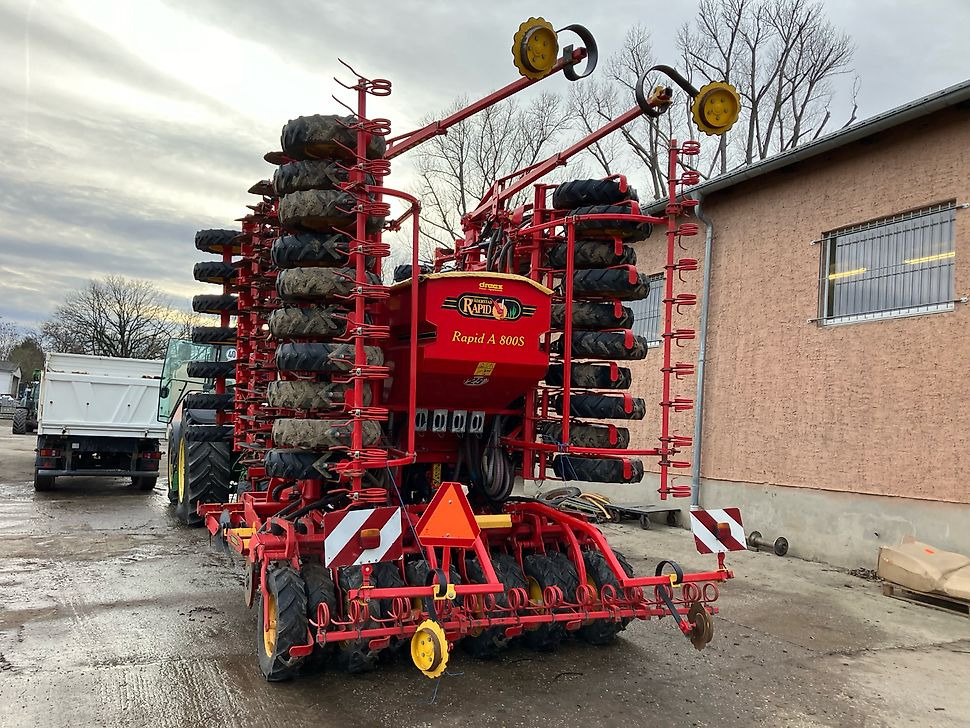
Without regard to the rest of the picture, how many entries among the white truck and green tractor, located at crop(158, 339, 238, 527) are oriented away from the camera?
2

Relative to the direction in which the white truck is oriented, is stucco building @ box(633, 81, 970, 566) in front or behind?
behind

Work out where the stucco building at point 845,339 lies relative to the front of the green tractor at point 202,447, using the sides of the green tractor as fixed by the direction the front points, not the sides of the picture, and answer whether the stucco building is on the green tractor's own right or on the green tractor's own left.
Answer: on the green tractor's own right

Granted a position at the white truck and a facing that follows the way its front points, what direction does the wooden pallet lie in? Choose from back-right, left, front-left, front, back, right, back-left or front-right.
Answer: back-right

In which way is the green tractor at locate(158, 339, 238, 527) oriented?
away from the camera

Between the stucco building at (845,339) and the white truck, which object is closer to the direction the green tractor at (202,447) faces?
the white truck

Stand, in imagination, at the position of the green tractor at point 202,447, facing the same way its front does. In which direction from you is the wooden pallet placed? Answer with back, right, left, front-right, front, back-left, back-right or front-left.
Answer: back-right

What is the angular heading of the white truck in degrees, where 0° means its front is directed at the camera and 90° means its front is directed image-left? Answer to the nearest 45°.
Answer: approximately 180°

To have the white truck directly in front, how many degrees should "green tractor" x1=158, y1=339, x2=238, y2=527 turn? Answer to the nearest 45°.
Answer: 0° — it already faces it
